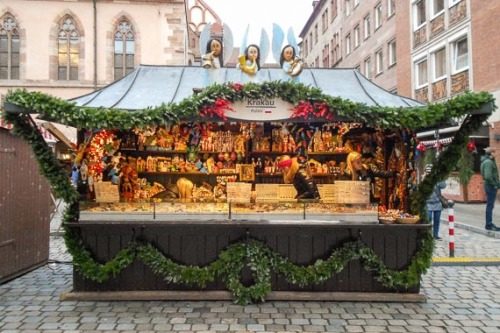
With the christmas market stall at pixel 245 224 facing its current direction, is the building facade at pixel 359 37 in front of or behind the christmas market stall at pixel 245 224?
behind

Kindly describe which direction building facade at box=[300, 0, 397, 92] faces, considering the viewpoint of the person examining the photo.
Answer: facing the viewer and to the left of the viewer

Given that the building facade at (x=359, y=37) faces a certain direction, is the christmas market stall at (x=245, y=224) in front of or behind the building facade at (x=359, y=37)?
in front

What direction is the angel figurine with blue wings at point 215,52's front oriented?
toward the camera

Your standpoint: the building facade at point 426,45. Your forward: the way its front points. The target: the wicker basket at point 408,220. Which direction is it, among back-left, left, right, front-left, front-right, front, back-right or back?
front-left

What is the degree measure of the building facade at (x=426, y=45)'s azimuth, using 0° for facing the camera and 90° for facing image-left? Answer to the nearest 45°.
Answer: approximately 45°

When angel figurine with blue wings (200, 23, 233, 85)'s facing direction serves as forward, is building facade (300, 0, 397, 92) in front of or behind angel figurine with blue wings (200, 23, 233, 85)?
behind

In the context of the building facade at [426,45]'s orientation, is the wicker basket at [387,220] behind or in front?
in front
